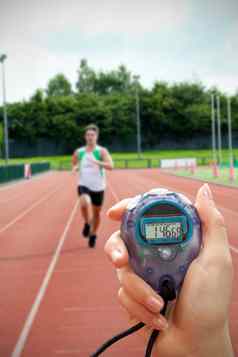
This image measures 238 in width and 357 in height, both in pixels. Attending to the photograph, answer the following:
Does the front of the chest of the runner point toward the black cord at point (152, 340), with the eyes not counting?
yes

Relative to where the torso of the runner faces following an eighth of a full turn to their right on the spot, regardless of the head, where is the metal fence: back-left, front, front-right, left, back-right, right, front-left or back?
back-right

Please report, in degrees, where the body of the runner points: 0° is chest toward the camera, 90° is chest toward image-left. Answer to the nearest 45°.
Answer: approximately 0°
